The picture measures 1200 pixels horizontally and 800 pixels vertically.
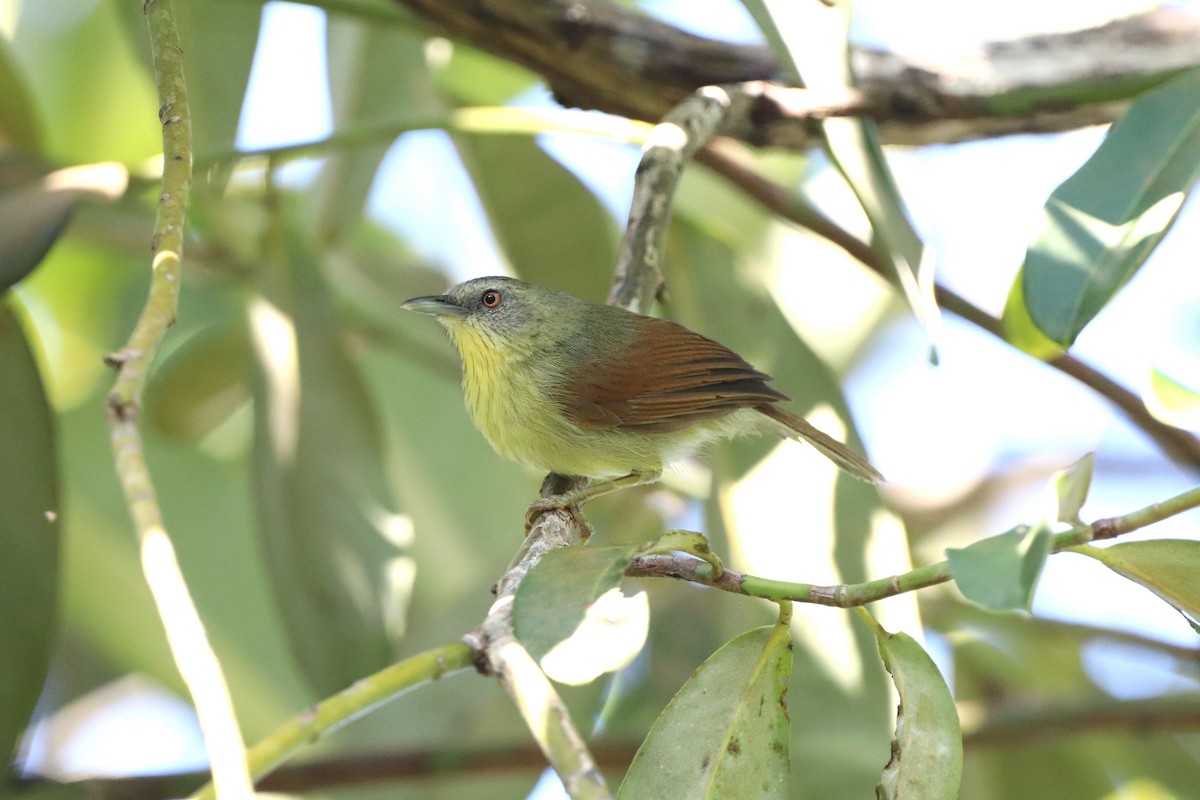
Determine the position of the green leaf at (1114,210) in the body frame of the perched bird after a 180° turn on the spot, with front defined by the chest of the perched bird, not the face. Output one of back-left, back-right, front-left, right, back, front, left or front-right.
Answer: front-right

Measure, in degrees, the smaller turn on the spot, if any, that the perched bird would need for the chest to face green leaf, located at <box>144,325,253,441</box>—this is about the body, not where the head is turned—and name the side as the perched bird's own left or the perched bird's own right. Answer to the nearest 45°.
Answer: approximately 45° to the perched bird's own right

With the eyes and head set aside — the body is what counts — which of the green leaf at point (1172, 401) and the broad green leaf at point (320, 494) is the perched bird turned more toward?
the broad green leaf

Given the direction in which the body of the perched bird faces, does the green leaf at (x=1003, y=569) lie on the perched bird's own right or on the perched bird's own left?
on the perched bird's own left

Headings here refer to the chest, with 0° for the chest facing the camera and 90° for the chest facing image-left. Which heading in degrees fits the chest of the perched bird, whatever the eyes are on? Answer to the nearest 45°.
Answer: approximately 90°

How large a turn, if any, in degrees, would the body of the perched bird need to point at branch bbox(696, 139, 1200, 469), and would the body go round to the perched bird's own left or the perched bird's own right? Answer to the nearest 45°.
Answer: approximately 180°

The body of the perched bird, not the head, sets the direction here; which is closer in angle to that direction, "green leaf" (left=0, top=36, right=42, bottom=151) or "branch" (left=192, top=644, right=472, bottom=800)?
the green leaf

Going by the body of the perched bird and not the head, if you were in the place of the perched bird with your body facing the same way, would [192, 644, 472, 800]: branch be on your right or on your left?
on your left
